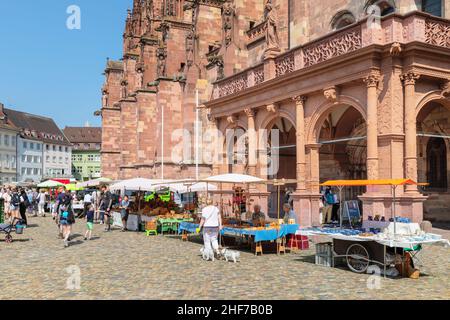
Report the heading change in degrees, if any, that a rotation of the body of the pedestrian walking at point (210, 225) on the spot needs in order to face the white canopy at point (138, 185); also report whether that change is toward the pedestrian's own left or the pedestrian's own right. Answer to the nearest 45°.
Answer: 0° — they already face it

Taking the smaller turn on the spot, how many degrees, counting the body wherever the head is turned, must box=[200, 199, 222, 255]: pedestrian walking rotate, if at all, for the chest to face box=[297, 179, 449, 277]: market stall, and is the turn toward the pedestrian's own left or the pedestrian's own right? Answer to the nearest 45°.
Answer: approximately 135° to the pedestrian's own right

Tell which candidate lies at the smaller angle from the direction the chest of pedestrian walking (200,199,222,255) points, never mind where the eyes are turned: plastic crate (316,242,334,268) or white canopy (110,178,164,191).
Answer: the white canopy

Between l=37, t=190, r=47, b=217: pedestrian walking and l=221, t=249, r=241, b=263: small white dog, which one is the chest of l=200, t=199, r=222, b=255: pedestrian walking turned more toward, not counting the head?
the pedestrian walking

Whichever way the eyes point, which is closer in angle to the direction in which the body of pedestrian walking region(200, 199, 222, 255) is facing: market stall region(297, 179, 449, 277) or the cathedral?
the cathedral

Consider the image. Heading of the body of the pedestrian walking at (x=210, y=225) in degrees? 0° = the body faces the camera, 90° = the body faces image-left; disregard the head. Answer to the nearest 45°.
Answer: approximately 180°

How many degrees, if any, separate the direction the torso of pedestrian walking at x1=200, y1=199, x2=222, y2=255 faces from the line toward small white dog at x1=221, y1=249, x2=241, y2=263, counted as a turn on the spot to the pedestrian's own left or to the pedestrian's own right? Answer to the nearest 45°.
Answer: approximately 135° to the pedestrian's own right

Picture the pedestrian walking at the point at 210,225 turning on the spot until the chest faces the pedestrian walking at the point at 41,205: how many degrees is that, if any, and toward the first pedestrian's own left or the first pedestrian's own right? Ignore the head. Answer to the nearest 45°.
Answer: approximately 45° to the first pedestrian's own left

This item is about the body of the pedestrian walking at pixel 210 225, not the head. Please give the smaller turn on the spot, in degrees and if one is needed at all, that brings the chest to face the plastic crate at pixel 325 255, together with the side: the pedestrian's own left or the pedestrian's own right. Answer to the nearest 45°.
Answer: approximately 135° to the pedestrian's own right

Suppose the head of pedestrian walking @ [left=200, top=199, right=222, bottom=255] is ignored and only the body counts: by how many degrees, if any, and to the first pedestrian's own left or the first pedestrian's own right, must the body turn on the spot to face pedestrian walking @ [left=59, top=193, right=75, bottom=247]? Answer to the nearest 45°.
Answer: approximately 45° to the first pedestrian's own left
